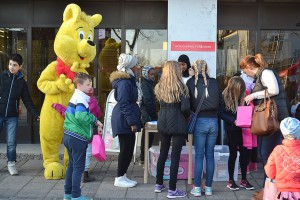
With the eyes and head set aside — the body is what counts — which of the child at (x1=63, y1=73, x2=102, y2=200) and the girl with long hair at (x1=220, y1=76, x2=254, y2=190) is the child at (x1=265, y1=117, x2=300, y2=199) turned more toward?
the girl with long hair

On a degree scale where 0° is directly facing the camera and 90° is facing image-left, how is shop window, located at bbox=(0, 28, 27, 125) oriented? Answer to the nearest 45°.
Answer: approximately 0°

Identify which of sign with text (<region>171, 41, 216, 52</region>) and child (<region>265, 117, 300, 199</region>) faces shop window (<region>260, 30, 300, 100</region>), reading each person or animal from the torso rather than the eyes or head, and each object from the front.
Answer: the child

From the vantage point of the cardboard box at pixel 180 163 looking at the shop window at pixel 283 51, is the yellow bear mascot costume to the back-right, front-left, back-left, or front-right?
back-left

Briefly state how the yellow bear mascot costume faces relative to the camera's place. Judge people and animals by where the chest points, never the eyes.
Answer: facing the viewer and to the right of the viewer

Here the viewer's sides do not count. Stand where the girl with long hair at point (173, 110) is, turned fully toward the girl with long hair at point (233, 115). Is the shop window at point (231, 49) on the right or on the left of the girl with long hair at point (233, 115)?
left

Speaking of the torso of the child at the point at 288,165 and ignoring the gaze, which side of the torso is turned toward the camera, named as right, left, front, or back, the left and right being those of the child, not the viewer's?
back

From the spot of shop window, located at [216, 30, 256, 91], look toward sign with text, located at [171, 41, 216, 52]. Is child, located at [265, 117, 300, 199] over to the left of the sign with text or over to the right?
left

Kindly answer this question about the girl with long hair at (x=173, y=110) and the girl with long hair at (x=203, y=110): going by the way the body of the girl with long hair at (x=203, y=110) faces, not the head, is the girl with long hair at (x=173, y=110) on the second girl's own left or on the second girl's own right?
on the second girl's own left

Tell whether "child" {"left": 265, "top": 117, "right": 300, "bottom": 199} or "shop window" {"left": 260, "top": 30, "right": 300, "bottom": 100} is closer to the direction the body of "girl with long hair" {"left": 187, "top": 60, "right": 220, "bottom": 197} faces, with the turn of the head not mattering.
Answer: the shop window

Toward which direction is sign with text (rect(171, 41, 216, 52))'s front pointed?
toward the camera

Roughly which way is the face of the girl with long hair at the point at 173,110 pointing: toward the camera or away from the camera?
away from the camera

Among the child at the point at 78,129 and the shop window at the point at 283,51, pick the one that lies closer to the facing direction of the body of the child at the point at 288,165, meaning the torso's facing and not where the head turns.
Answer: the shop window

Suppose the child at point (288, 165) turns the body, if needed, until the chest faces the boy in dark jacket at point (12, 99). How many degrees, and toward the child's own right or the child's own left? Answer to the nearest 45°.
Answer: approximately 90° to the child's own left

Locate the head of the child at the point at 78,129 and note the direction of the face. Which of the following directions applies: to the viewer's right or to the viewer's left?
to the viewer's right
